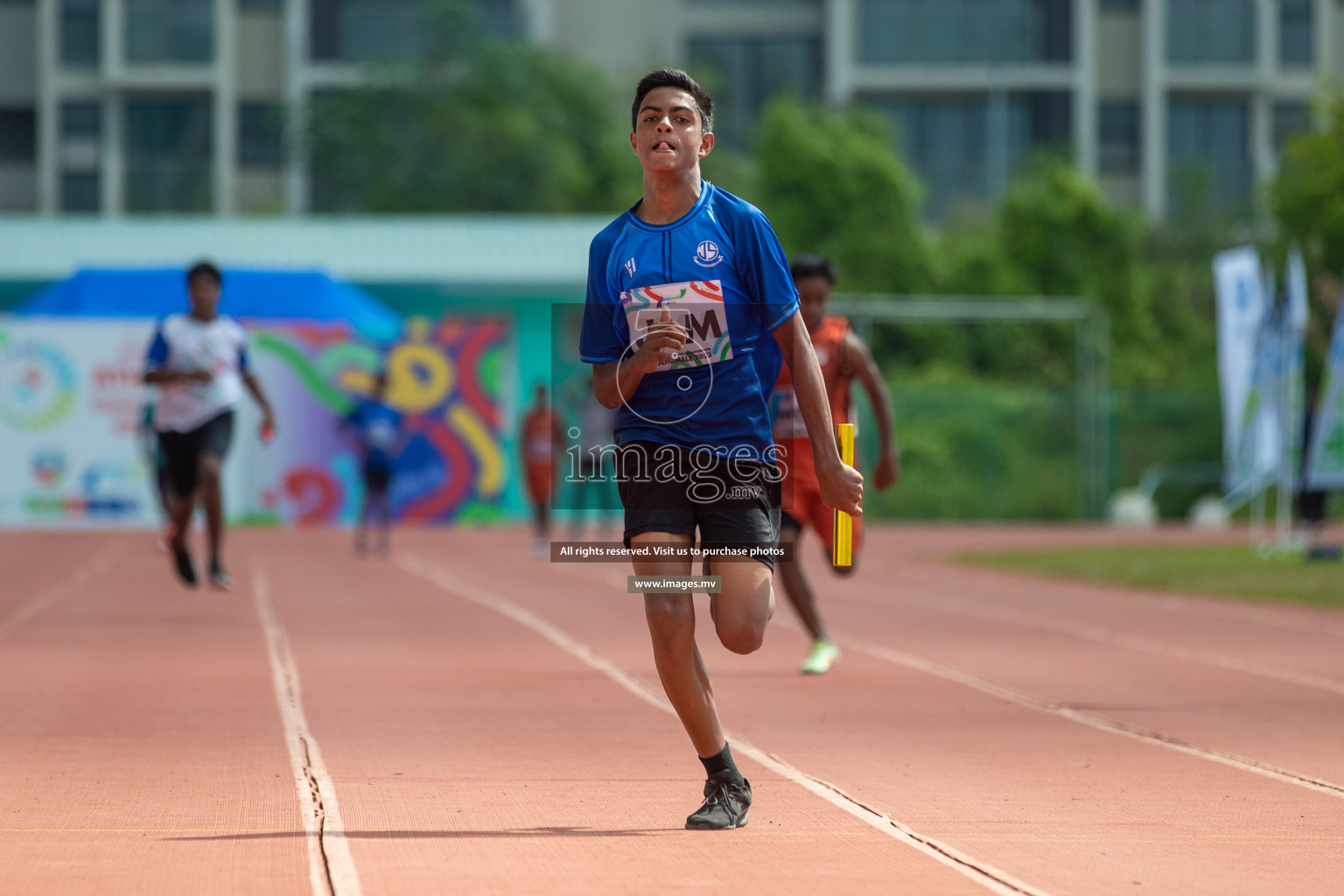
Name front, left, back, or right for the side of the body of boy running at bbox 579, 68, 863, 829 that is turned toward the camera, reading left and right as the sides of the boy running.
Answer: front

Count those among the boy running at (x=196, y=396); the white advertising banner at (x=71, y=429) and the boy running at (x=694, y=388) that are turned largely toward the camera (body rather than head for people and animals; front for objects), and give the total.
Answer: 3

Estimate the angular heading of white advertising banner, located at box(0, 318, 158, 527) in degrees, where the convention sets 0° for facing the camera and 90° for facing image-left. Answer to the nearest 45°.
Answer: approximately 0°

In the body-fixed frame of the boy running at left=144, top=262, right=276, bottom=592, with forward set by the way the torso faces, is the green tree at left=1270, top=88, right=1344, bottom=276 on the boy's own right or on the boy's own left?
on the boy's own left

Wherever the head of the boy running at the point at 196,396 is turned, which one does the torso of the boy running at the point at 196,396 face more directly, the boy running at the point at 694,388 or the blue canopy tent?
the boy running

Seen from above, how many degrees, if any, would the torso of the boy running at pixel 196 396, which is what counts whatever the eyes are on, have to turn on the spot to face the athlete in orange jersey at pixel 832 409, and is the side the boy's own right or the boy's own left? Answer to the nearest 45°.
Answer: approximately 45° to the boy's own left

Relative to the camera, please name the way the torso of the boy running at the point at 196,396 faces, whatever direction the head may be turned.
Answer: toward the camera

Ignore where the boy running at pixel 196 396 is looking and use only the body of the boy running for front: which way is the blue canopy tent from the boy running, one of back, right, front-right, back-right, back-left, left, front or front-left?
back

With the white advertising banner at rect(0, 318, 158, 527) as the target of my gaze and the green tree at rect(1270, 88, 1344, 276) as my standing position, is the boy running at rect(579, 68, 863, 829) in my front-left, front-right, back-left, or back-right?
front-left

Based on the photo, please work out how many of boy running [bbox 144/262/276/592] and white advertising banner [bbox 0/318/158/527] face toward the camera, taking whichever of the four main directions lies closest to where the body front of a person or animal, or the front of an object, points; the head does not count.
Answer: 2
